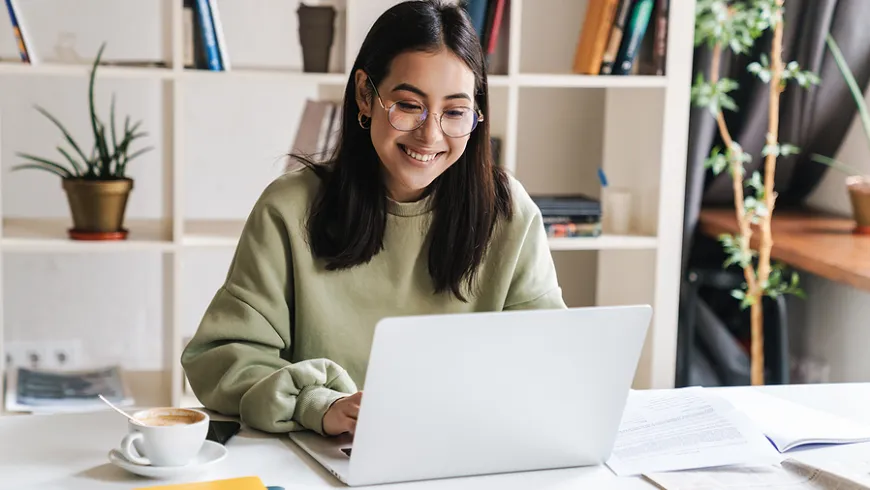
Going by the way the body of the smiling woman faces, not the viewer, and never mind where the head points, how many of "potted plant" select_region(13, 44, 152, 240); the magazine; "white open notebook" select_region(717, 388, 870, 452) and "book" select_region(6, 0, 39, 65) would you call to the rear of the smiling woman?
3

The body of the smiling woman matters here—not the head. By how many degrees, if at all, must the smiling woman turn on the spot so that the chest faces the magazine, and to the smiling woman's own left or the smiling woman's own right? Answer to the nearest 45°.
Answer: approximately 180°

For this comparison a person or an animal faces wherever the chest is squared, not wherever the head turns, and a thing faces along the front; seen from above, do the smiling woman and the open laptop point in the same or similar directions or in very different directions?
very different directions

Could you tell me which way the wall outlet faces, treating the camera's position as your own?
facing the viewer

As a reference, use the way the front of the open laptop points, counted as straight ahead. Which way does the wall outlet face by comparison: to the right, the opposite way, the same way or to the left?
the opposite way

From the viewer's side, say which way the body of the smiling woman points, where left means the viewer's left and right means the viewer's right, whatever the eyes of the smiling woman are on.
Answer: facing the viewer and to the right of the viewer

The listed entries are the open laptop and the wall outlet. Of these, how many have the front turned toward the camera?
1

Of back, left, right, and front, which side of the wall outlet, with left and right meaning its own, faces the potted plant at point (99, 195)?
front

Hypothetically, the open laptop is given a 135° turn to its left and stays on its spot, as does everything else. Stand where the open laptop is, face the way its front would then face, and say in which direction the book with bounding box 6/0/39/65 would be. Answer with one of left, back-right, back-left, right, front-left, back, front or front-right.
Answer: back-right

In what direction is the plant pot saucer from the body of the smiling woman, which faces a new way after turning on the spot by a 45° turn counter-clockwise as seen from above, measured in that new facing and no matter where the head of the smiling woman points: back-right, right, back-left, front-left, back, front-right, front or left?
back-left

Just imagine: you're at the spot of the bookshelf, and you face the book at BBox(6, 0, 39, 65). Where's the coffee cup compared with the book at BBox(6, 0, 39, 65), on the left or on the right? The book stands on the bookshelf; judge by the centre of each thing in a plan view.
left

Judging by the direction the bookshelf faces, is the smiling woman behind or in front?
in front

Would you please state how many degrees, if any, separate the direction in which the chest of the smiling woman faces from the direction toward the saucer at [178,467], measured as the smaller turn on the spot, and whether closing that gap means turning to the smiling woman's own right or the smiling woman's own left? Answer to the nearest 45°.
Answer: approximately 90° to the smiling woman's own right
